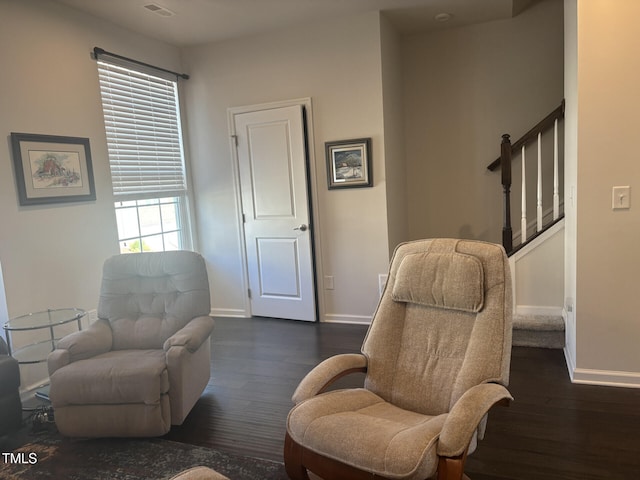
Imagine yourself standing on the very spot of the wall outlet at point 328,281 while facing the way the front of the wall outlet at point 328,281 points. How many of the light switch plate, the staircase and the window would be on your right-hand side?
1

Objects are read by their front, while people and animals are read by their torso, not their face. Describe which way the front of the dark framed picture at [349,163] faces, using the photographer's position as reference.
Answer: facing the viewer

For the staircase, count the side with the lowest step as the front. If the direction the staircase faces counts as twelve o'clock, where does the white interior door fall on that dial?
The white interior door is roughly at 12 o'clock from the staircase.

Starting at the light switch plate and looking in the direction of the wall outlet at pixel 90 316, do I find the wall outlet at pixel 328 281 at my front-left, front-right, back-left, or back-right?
front-right

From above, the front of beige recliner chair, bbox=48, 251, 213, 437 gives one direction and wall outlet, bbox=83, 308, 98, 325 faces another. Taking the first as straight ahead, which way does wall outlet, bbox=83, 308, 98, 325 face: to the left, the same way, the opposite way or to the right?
to the left

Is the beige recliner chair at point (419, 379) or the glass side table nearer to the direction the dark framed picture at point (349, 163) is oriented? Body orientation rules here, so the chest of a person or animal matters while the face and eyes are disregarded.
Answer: the beige recliner chair

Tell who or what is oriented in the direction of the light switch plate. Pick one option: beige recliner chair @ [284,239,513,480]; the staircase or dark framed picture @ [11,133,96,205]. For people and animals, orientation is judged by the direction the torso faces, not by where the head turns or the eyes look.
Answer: the dark framed picture

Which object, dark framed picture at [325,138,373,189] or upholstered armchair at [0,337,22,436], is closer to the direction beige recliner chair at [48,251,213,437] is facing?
the upholstered armchair

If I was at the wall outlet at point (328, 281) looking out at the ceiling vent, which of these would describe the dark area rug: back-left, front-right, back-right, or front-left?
front-left

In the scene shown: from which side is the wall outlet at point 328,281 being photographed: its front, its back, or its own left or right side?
front

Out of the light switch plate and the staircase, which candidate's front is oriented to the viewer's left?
the staircase

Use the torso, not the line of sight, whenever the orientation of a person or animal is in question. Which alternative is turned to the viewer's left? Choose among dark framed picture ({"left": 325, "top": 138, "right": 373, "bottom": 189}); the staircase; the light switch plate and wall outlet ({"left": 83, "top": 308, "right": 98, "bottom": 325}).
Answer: the staircase
